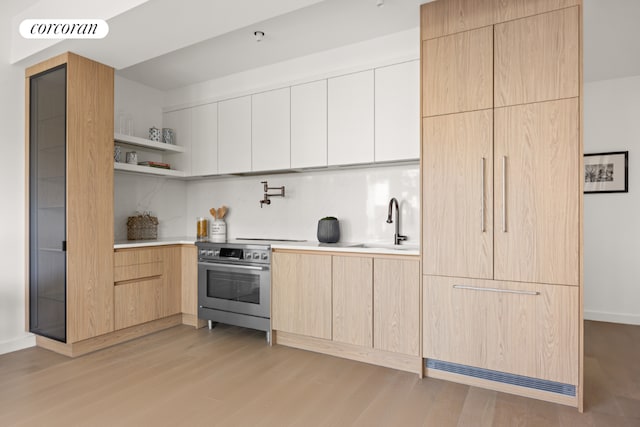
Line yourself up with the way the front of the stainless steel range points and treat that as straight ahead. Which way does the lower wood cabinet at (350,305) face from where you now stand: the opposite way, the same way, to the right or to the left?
the same way

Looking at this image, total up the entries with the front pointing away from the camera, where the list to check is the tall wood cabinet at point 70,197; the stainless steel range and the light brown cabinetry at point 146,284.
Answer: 0

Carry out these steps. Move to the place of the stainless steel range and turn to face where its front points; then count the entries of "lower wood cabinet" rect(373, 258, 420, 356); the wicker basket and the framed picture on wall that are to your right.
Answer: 1

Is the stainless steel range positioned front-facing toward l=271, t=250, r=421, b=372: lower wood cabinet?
no

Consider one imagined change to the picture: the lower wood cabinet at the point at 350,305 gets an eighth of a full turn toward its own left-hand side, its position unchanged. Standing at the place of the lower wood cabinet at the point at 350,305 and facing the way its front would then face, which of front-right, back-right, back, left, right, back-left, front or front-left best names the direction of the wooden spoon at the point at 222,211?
back-right

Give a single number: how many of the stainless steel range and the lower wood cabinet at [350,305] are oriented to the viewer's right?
0

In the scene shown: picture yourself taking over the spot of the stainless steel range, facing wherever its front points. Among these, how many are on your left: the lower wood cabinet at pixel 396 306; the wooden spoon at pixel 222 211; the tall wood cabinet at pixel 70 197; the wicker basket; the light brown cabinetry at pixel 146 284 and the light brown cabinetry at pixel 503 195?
2

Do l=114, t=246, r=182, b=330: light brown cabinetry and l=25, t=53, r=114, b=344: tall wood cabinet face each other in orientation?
no

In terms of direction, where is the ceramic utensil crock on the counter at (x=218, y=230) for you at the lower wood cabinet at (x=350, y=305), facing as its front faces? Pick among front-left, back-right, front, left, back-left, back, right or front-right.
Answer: right

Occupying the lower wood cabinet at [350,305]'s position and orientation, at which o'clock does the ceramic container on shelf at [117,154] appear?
The ceramic container on shelf is roughly at 2 o'clock from the lower wood cabinet.

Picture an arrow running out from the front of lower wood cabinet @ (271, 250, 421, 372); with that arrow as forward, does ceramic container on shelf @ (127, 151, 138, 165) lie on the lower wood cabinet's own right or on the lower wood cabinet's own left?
on the lower wood cabinet's own right

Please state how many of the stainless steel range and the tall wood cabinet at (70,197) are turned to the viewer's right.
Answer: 0

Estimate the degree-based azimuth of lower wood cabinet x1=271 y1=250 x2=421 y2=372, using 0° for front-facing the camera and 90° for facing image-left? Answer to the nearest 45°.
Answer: approximately 45°

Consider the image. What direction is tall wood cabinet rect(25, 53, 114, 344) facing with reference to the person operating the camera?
facing the viewer and to the left of the viewer

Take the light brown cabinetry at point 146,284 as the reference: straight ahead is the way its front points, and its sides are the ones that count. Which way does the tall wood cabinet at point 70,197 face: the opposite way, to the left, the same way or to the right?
to the right

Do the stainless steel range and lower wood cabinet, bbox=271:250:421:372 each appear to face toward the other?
no
